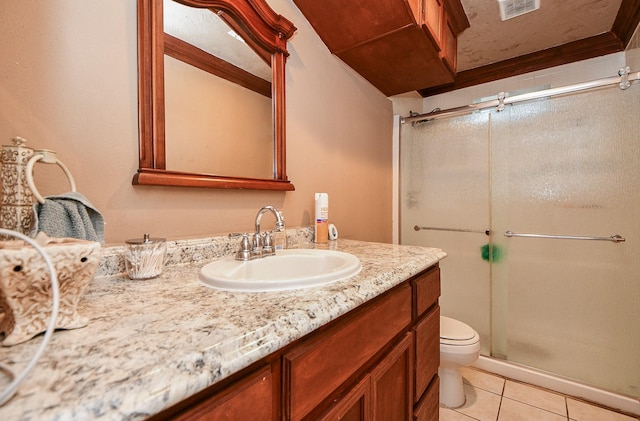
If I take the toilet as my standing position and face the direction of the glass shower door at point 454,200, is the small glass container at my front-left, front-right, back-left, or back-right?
back-left

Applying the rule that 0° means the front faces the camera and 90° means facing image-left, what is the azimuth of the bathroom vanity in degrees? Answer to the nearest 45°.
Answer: approximately 315°

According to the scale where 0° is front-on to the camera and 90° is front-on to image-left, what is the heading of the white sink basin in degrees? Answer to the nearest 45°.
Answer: approximately 315°

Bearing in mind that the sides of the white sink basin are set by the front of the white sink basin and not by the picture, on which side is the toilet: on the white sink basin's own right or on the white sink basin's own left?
on the white sink basin's own left

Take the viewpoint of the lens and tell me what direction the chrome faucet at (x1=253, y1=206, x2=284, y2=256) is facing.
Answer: facing the viewer and to the right of the viewer

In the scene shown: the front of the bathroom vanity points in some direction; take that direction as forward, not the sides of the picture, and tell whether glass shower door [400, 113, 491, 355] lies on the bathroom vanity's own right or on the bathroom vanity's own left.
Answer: on the bathroom vanity's own left

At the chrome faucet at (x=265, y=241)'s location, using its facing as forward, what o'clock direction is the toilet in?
The toilet is roughly at 10 o'clock from the chrome faucet.
